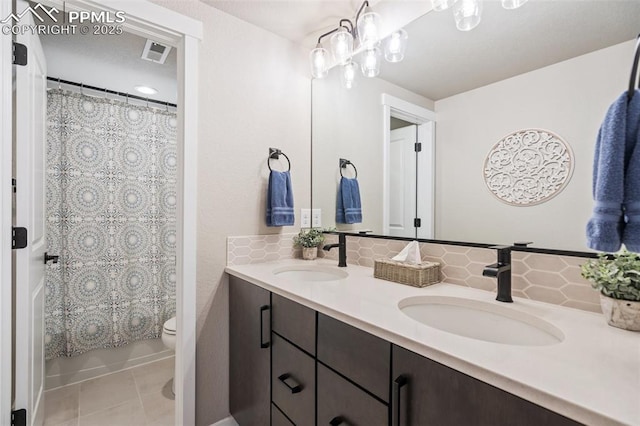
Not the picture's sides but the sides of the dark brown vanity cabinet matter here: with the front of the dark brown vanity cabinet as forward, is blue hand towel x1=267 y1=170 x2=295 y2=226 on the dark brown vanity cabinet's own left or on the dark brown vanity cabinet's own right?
on the dark brown vanity cabinet's own right

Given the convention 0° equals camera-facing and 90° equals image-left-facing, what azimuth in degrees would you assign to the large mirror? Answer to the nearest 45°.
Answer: approximately 45°

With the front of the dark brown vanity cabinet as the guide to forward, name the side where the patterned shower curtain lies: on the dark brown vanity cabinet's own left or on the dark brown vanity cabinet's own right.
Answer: on the dark brown vanity cabinet's own right

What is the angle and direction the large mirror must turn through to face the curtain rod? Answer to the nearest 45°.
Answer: approximately 45° to its right

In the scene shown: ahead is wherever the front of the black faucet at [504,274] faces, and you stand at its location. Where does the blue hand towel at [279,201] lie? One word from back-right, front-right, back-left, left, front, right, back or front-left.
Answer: front-right

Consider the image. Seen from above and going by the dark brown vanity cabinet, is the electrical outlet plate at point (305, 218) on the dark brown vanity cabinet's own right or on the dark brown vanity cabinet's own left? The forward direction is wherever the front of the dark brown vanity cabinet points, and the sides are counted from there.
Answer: on the dark brown vanity cabinet's own right
